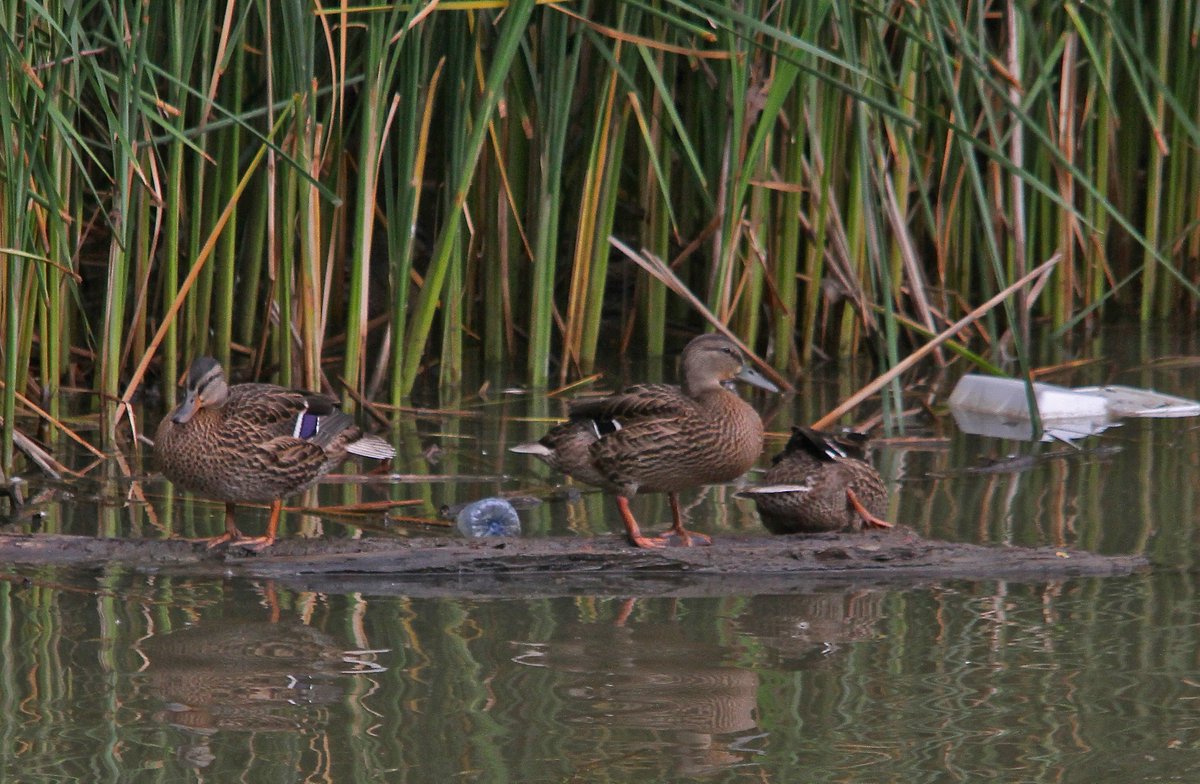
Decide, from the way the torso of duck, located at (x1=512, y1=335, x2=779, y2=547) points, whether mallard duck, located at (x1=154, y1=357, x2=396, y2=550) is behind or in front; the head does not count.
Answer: behind

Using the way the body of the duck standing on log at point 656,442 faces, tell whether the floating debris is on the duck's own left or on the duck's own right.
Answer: on the duck's own left

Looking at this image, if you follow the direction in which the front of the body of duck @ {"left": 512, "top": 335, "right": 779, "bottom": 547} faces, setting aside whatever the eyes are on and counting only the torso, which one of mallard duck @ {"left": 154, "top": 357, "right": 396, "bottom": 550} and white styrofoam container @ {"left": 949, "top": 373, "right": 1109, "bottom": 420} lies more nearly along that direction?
the white styrofoam container

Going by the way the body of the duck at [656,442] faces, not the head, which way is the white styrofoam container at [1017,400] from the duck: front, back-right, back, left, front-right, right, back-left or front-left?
front-left

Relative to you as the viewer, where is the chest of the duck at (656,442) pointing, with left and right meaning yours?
facing to the right of the viewer
